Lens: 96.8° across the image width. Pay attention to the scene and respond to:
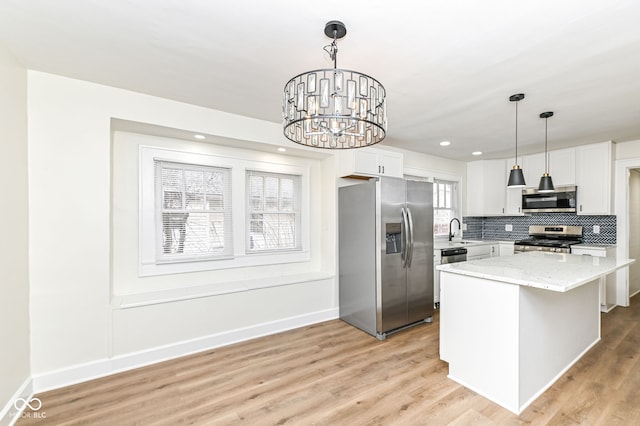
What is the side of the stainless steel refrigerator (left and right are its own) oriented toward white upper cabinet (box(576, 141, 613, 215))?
left

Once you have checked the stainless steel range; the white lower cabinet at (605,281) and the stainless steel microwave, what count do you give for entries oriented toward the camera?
3

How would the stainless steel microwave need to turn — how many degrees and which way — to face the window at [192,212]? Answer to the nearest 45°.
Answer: approximately 45° to its right

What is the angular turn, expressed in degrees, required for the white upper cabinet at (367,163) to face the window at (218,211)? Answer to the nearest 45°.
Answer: approximately 135° to its right

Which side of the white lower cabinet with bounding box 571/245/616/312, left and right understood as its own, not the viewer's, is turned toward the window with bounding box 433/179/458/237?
right

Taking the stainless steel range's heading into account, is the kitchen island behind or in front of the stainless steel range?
in front

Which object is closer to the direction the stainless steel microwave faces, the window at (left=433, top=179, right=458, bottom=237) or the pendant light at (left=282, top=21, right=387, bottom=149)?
the pendant light

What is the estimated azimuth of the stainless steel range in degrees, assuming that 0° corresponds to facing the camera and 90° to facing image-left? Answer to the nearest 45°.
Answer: approximately 0°

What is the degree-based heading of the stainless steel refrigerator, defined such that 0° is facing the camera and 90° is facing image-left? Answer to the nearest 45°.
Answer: approximately 315°

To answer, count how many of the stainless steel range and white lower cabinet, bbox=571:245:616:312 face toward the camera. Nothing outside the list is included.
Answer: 2

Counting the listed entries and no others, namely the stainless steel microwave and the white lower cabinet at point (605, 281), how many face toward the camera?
2

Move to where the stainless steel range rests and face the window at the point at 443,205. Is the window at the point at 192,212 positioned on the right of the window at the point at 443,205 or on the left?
left

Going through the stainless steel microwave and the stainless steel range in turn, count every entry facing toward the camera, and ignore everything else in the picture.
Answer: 2
